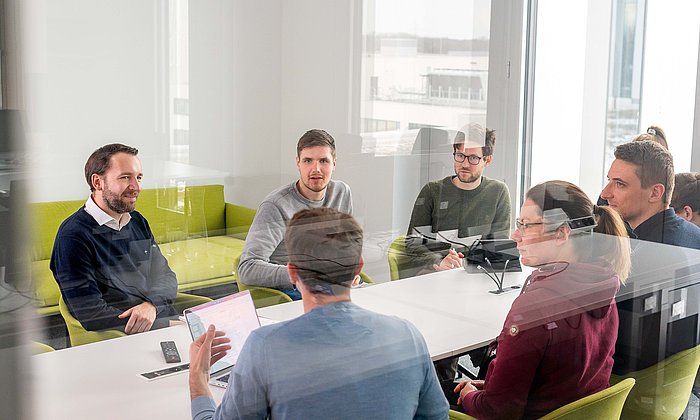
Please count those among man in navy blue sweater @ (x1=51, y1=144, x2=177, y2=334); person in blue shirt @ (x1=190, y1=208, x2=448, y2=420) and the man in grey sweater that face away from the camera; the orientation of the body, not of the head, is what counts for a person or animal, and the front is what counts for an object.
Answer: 1

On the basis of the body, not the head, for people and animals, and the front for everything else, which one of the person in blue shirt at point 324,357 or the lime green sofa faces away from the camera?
the person in blue shirt

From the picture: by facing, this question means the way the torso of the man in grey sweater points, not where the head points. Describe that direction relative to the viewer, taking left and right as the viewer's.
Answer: facing the viewer

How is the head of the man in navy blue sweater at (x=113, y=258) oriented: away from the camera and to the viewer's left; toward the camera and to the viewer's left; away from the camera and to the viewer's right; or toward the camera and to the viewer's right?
toward the camera and to the viewer's right

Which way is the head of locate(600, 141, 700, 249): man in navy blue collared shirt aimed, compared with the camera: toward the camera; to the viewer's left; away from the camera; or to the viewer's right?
to the viewer's left

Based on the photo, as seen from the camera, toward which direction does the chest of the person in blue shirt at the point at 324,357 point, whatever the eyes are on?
away from the camera

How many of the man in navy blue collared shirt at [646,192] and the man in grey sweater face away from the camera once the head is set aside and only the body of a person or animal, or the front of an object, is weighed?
0

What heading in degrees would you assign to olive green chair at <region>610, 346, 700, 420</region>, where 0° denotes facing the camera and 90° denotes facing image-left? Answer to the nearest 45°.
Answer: approximately 135°

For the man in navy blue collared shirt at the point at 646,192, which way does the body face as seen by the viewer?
to the viewer's left

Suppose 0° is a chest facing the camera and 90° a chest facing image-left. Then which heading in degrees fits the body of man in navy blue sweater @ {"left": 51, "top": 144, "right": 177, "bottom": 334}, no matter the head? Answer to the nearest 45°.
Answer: approximately 315°
